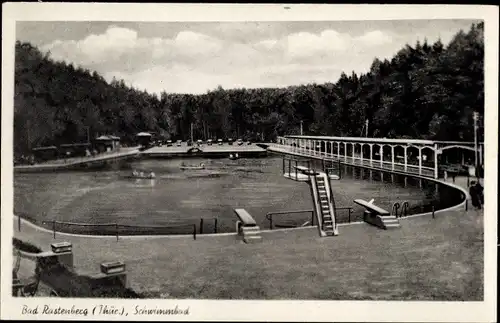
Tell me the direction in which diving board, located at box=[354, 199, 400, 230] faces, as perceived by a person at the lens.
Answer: facing away from the viewer and to the left of the viewer
